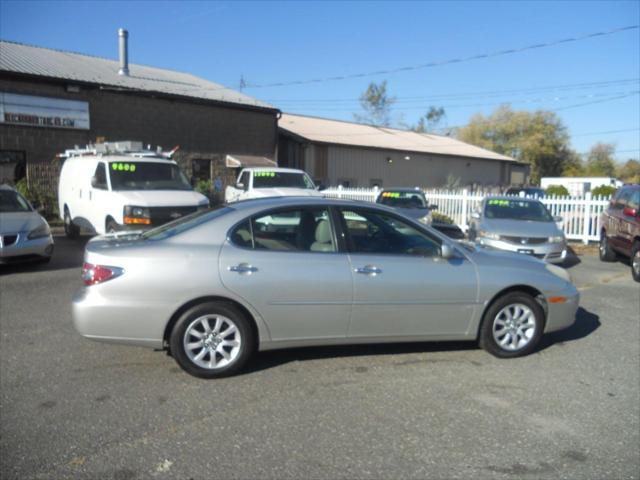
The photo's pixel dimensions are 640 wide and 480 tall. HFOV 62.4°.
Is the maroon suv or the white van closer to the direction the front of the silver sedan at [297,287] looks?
the maroon suv

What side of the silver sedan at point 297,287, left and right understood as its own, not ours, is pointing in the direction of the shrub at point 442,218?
left

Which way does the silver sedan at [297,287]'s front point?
to the viewer's right

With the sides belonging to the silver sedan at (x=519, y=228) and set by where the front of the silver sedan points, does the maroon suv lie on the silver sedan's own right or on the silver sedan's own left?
on the silver sedan's own left

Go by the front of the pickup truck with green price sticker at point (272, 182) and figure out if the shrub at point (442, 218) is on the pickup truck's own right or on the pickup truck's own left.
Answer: on the pickup truck's own left

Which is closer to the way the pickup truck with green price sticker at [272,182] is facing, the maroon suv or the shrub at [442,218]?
the maroon suv

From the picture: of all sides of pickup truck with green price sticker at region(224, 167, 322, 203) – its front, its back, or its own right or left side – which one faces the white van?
right

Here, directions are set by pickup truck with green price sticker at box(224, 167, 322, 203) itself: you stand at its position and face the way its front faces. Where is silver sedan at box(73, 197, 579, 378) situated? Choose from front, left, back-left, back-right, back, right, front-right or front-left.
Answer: front-right

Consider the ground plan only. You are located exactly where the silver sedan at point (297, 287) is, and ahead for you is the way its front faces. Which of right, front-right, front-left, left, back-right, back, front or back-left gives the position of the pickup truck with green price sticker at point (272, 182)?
left

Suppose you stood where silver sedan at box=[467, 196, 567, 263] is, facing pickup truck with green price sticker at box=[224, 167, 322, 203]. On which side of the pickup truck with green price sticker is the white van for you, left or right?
left

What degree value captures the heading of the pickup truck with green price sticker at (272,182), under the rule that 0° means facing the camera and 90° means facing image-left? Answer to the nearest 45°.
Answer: approximately 315°

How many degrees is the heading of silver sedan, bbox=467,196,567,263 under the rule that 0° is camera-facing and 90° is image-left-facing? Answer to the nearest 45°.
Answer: approximately 0°

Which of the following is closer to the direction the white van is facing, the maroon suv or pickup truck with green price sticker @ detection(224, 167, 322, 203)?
the maroon suv

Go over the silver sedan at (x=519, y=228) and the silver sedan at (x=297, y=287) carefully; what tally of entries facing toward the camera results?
1
